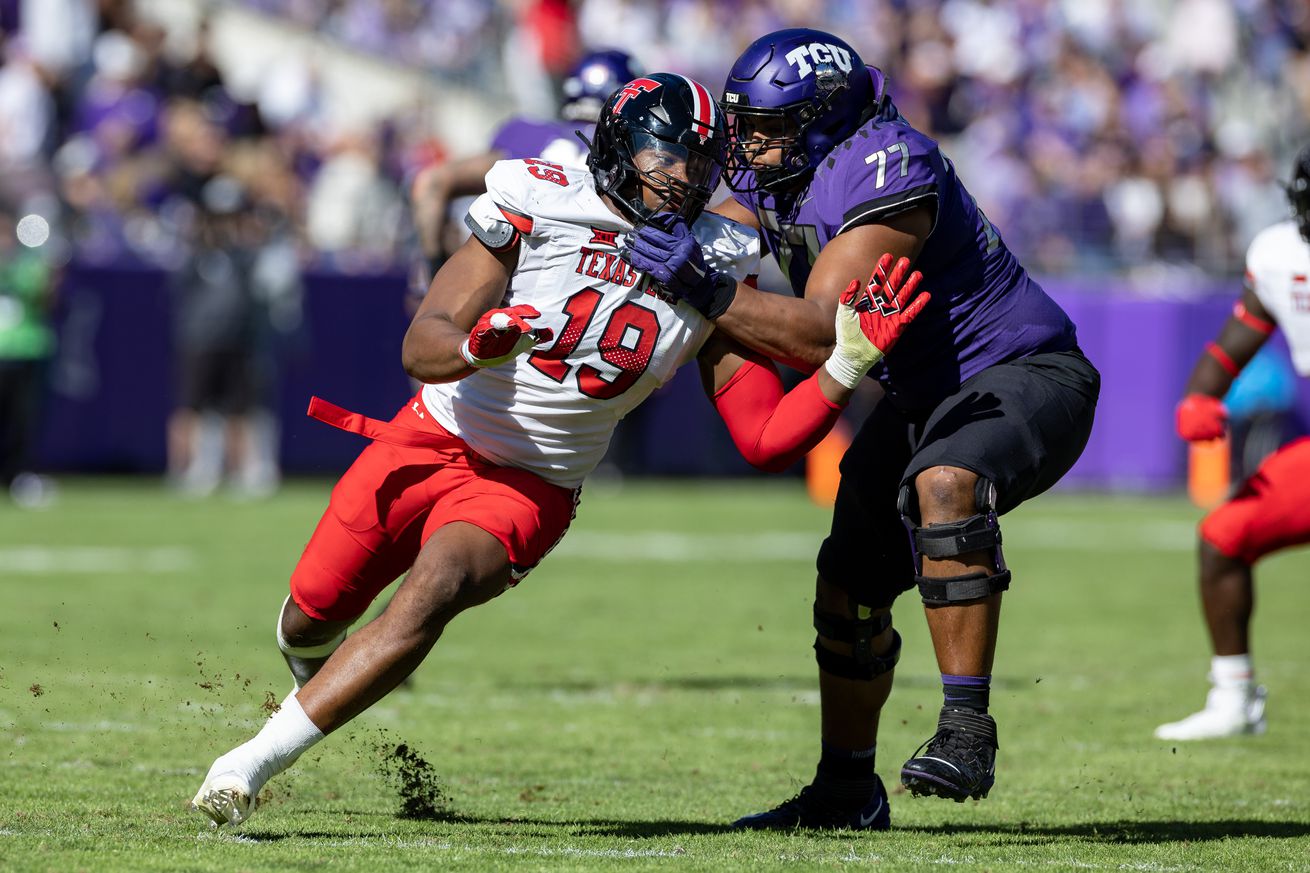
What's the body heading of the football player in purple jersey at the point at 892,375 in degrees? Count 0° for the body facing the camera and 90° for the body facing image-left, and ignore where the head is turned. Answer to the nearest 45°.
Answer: approximately 45°

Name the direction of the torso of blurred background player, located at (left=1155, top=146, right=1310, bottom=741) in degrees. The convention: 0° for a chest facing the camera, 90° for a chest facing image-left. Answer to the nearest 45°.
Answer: approximately 45°

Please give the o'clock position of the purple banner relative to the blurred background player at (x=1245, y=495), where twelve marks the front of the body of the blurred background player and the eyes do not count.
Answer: The purple banner is roughly at 3 o'clock from the blurred background player.

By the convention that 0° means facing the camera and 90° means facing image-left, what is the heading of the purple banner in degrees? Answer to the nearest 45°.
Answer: approximately 0°

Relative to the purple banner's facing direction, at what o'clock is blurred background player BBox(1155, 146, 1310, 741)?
The blurred background player is roughly at 11 o'clock from the purple banner.

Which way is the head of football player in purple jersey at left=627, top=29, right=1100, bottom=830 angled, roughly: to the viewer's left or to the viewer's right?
to the viewer's left

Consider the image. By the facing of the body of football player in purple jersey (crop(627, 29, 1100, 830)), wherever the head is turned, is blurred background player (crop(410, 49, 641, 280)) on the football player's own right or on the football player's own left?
on the football player's own right

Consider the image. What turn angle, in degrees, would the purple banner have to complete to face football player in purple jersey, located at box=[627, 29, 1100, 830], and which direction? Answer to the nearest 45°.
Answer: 0° — it already faces them

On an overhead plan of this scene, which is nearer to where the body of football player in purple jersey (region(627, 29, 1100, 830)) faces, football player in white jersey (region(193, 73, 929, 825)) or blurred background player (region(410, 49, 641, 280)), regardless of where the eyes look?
the football player in white jersey

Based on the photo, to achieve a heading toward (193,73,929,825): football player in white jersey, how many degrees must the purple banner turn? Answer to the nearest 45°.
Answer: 0° — it already faces them
